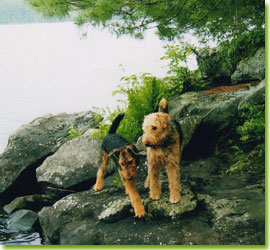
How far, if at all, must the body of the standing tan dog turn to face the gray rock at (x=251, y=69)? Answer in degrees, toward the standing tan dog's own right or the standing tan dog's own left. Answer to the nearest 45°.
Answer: approximately 135° to the standing tan dog's own left

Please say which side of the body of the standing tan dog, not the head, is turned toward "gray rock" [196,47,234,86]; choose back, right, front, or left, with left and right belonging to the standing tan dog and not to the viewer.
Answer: back

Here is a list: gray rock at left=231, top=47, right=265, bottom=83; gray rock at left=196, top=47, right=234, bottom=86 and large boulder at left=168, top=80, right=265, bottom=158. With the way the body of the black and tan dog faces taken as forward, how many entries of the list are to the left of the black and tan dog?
3

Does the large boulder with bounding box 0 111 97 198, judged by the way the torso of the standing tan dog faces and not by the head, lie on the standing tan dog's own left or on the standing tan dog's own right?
on the standing tan dog's own right

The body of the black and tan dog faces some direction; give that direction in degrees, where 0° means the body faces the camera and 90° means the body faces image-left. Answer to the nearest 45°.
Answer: approximately 315°

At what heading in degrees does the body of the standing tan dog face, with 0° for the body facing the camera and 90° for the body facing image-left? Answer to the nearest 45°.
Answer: approximately 0°
